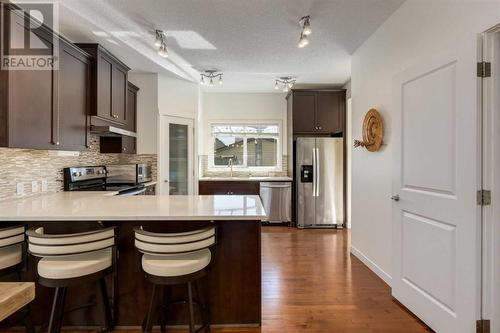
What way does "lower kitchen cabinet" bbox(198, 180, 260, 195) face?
toward the camera

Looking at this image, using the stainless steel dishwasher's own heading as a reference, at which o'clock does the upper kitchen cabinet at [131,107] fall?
The upper kitchen cabinet is roughly at 2 o'clock from the stainless steel dishwasher.

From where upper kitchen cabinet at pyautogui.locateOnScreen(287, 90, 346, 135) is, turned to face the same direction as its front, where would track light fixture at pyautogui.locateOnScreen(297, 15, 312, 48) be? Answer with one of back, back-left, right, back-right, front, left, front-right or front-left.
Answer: front

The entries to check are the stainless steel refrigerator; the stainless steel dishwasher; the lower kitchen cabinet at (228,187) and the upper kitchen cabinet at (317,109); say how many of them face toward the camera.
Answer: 4

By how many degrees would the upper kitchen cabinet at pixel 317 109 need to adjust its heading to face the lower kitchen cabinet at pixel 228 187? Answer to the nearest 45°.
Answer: approximately 90° to its right

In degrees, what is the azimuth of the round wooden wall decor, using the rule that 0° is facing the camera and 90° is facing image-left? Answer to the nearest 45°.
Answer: approximately 45°

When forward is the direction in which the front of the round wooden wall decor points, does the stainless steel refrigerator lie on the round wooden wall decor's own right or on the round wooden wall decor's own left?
on the round wooden wall decor's own right

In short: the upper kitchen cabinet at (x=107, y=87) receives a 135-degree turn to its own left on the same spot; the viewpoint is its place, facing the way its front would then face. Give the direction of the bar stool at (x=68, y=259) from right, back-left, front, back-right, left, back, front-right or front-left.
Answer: back

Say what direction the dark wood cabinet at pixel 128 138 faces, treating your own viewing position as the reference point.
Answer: facing the viewer and to the right of the viewer

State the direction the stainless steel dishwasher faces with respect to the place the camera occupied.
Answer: facing the viewer

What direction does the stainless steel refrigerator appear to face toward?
toward the camera

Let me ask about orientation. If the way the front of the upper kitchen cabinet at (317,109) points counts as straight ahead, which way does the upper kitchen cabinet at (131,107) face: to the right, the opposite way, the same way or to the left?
to the left

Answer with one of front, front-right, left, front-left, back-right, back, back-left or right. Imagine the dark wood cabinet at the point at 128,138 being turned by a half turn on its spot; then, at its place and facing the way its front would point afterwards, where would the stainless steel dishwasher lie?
back-right

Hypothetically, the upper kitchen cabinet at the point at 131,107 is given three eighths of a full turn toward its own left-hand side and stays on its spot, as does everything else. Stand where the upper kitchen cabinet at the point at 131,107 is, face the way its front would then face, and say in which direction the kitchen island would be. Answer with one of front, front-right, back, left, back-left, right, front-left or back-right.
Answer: back
